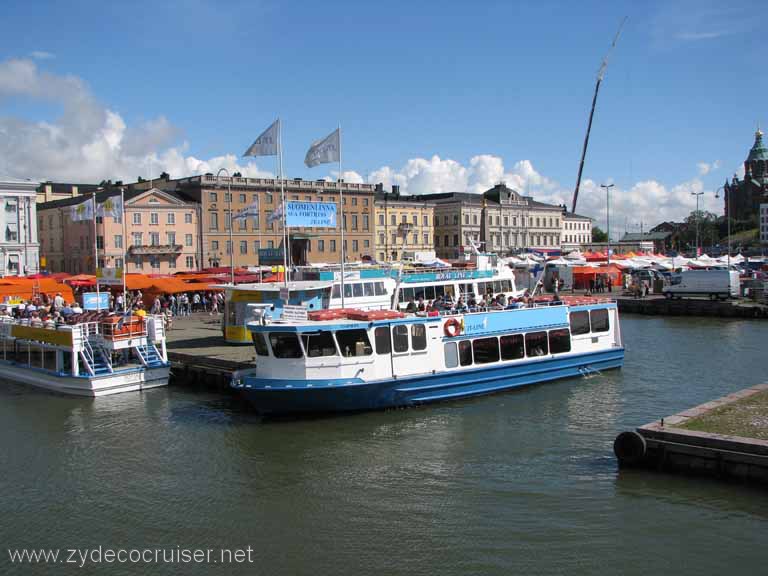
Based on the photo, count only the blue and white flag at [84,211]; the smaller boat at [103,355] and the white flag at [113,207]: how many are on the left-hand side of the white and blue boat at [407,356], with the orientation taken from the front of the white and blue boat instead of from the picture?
0

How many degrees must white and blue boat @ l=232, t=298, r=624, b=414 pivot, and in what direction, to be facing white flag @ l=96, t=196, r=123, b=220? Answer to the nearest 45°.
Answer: approximately 90° to its right

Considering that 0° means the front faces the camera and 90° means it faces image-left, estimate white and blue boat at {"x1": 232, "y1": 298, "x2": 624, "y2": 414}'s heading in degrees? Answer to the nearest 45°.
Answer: approximately 45°

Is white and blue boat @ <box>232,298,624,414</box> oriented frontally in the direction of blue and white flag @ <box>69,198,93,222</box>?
no

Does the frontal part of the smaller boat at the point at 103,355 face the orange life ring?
no

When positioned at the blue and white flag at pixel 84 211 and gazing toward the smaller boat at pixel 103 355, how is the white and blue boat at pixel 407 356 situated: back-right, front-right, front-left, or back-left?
front-left
